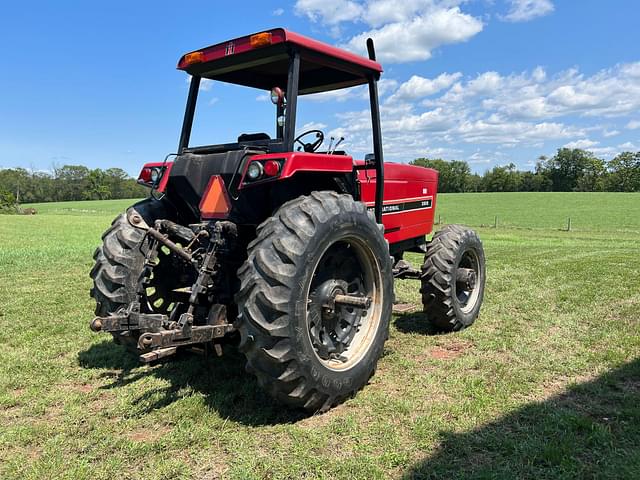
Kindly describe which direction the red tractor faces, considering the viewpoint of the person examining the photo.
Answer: facing away from the viewer and to the right of the viewer
